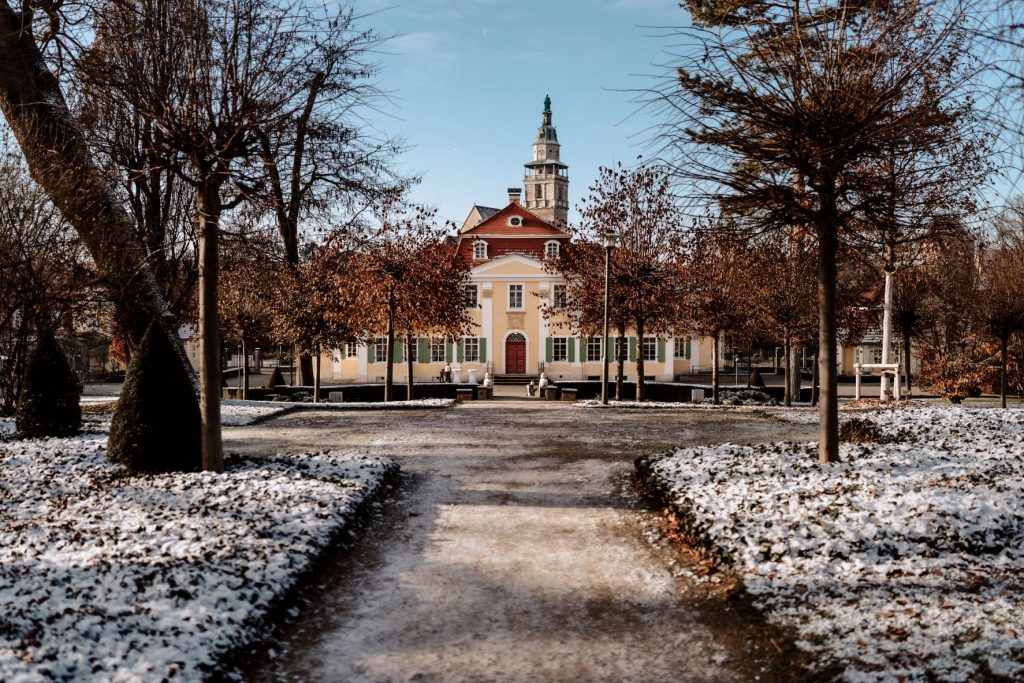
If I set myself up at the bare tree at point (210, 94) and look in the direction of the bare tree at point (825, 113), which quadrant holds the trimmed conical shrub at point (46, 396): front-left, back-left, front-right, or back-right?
back-left

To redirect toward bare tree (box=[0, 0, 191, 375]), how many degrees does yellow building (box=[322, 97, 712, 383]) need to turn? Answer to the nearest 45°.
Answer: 0° — it already faces it

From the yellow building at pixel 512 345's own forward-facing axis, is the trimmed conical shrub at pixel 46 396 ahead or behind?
ahead

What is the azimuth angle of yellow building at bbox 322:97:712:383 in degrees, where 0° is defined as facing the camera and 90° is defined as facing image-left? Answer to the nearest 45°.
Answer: approximately 0°

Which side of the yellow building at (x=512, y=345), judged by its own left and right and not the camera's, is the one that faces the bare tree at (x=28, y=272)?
front

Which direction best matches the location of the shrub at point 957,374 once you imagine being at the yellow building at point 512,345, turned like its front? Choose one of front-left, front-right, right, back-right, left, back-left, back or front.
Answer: front-left

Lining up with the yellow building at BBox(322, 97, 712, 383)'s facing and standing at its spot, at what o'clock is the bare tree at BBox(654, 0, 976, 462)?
The bare tree is roughly at 12 o'clock from the yellow building.

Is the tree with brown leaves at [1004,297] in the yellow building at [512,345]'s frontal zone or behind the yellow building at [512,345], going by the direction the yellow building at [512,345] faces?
frontal zone

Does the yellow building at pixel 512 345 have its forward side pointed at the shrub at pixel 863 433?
yes

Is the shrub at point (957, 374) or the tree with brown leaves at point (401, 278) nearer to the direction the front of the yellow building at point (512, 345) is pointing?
the tree with brown leaves

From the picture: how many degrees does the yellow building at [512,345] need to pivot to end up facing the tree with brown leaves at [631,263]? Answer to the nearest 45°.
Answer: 0° — it already faces it
